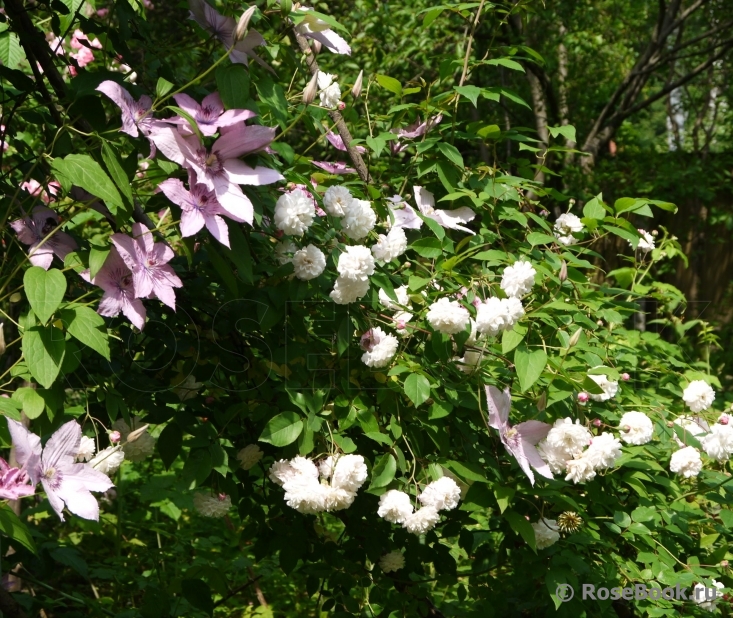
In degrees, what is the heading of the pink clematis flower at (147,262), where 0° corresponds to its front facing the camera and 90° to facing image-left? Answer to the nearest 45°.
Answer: approximately 0°
